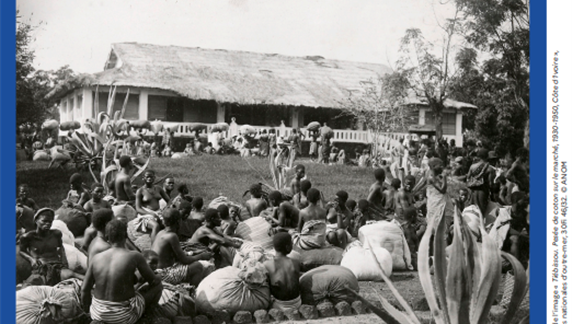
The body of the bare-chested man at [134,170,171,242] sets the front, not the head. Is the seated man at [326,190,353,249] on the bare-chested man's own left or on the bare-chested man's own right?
on the bare-chested man's own left

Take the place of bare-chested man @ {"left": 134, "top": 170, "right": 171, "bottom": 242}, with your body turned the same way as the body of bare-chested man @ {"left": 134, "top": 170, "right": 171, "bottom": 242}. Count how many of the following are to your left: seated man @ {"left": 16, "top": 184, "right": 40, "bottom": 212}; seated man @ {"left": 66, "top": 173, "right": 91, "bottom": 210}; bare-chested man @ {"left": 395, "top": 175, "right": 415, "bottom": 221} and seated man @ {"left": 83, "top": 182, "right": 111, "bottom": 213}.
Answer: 1

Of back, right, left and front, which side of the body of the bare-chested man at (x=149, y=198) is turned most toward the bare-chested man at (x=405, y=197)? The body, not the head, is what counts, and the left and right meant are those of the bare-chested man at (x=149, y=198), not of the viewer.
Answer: left

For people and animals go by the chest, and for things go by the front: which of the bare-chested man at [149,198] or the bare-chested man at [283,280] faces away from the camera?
the bare-chested man at [283,280]

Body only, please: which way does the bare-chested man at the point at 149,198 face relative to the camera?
toward the camera

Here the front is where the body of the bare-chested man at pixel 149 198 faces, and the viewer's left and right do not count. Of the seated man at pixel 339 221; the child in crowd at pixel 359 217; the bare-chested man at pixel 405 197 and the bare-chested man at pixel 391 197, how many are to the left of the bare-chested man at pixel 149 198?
4

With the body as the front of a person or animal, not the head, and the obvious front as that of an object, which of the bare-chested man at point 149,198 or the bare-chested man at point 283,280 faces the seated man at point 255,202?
the bare-chested man at point 283,280

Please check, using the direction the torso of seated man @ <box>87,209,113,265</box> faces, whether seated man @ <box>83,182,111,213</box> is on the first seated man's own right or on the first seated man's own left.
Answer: on the first seated man's own left

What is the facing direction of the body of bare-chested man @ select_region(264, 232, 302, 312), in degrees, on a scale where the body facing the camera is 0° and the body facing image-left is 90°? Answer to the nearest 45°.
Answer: approximately 180°
